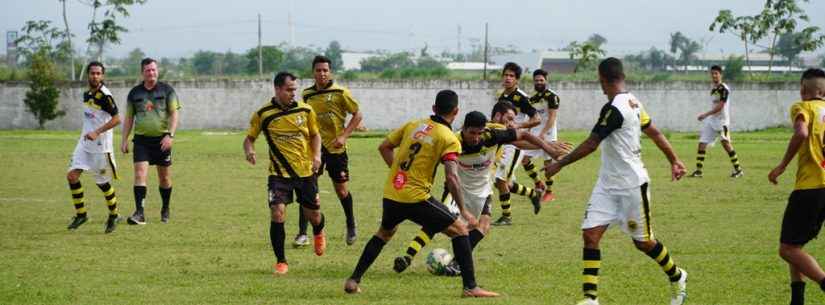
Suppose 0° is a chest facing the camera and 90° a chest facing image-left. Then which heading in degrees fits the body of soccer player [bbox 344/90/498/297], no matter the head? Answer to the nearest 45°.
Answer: approximately 225°

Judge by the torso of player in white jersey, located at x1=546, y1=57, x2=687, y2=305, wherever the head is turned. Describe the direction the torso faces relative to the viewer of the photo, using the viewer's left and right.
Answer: facing away from the viewer and to the left of the viewer

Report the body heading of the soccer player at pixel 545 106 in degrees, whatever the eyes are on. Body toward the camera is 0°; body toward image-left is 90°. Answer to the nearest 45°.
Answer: approximately 45°

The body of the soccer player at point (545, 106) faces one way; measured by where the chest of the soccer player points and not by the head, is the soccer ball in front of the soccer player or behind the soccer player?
in front

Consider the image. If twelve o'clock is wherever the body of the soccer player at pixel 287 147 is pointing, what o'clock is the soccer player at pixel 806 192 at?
the soccer player at pixel 806 192 is roughly at 10 o'clock from the soccer player at pixel 287 147.

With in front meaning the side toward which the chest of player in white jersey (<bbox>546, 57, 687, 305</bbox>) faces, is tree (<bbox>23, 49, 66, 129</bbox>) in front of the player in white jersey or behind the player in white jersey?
in front
